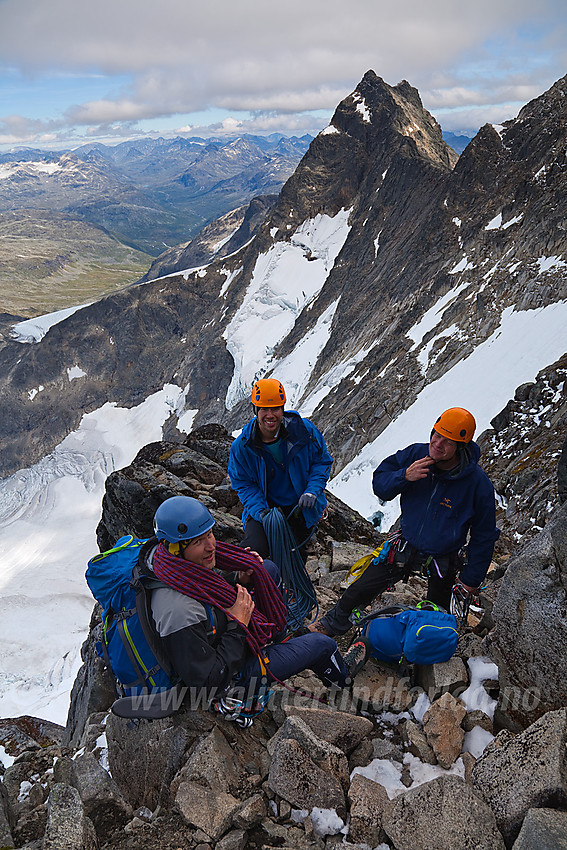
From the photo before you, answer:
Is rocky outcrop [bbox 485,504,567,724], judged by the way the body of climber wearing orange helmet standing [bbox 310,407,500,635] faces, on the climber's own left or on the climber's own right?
on the climber's own left

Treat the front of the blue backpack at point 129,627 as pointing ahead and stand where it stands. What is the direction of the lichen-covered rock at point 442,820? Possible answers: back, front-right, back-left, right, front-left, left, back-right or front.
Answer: back-left

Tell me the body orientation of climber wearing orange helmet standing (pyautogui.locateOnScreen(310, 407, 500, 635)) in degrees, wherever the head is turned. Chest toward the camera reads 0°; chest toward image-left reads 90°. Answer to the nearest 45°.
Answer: approximately 45°

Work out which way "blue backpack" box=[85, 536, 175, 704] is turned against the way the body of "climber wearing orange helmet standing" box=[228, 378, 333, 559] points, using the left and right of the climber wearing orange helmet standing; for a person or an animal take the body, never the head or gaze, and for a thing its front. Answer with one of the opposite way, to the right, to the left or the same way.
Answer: to the right

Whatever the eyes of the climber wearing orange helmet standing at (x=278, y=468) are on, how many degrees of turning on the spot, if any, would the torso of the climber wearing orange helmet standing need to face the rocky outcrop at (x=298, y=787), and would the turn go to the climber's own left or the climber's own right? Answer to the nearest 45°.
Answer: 0° — they already face it

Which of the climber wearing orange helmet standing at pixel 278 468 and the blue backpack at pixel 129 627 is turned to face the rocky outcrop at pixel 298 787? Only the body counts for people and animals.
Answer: the climber wearing orange helmet standing

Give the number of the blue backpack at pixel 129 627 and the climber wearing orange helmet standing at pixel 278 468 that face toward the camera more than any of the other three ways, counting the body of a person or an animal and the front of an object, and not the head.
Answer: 1
